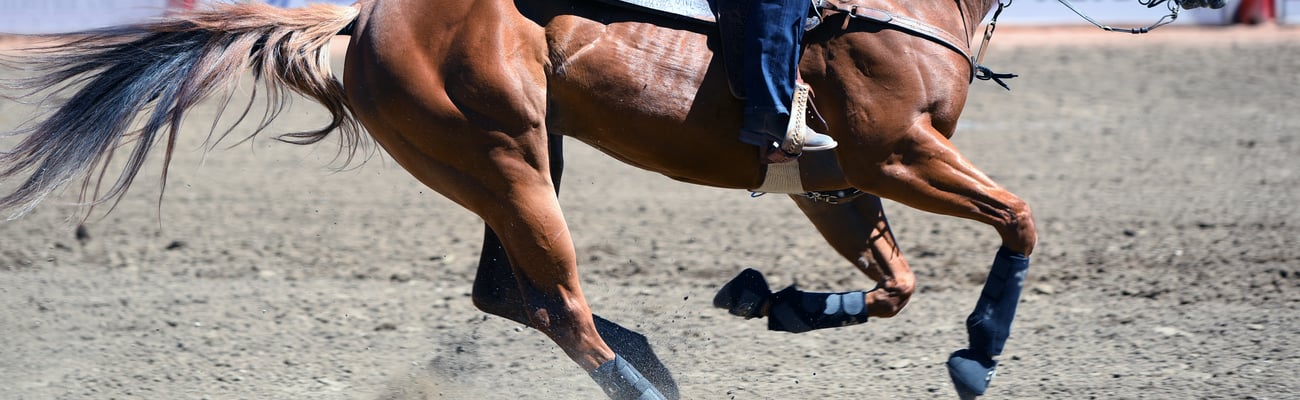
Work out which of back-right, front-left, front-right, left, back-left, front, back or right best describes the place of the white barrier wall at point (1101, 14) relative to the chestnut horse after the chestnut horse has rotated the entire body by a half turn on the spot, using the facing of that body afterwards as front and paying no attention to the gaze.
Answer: back-right

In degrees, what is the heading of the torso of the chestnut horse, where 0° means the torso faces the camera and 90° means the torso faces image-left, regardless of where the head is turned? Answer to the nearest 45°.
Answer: approximately 270°

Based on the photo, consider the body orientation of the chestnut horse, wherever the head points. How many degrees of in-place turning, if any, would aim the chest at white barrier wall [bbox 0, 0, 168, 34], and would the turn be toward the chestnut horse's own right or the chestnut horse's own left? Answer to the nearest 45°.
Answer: approximately 135° to the chestnut horse's own left
